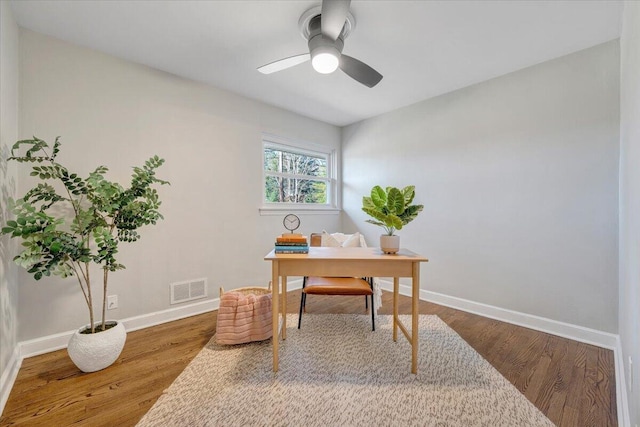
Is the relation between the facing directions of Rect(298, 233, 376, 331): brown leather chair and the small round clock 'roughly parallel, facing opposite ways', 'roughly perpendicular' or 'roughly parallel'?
roughly parallel

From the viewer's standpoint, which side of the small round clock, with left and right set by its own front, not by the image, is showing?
front

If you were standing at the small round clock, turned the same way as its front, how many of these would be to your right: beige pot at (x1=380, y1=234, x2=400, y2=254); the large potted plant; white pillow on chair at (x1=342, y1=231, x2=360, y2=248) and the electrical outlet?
2

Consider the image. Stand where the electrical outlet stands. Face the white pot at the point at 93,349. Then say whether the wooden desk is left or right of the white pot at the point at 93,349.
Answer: left

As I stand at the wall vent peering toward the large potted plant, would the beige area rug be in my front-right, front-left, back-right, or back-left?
front-left

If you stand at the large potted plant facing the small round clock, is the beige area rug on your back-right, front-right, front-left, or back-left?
front-right

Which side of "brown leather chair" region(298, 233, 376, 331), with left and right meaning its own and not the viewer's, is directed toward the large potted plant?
right

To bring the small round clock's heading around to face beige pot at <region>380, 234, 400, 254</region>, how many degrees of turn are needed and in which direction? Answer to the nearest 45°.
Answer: approximately 90° to its left

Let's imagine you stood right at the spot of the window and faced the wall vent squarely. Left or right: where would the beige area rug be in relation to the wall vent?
left

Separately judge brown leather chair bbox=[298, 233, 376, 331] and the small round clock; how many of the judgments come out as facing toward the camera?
2

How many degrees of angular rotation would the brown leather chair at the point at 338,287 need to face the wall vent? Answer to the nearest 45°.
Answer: approximately 90° to its right

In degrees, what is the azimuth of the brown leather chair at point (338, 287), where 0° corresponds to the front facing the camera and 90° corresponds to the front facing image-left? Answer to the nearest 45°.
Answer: approximately 0°

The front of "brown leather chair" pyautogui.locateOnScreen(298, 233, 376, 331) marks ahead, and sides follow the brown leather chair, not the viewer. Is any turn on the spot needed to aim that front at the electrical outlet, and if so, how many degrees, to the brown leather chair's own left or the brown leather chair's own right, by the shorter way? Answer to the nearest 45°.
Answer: approximately 90° to the brown leather chair's own right
